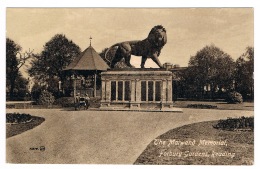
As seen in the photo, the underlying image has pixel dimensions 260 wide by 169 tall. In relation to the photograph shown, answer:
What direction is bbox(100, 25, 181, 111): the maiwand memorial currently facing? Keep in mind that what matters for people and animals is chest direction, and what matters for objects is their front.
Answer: to the viewer's right

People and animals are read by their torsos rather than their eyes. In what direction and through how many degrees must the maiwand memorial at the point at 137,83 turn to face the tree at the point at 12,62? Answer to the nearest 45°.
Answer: approximately 180°

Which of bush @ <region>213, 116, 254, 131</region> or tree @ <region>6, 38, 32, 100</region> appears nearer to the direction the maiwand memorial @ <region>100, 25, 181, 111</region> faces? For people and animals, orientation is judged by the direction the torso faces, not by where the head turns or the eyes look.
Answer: the bush

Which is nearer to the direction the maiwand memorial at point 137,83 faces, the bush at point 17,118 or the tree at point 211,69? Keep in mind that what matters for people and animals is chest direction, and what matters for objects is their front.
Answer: the tree

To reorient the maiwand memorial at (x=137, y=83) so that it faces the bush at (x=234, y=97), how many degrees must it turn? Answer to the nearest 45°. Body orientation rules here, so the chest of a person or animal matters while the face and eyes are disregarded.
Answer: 0° — it already faces it

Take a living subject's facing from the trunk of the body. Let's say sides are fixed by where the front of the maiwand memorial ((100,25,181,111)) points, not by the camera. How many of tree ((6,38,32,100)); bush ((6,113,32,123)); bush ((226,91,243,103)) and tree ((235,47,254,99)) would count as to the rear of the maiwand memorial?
2
